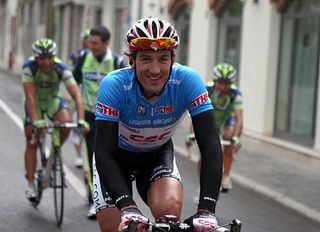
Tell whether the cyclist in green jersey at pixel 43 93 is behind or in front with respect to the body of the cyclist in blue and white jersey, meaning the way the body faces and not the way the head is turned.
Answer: behind

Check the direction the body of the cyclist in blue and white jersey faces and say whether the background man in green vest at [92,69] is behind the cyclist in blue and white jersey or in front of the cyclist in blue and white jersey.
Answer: behind

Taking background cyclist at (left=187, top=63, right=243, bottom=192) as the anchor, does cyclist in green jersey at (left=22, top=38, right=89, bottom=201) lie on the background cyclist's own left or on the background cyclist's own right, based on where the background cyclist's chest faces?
on the background cyclist's own right

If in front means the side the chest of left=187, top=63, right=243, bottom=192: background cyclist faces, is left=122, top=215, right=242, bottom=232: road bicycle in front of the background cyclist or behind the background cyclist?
in front

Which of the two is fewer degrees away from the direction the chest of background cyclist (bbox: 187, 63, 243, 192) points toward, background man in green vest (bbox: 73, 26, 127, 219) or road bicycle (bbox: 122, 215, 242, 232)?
the road bicycle

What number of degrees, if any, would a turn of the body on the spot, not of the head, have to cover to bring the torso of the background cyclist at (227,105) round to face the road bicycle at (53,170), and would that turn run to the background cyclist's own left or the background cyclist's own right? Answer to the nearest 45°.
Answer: approximately 45° to the background cyclist's own right

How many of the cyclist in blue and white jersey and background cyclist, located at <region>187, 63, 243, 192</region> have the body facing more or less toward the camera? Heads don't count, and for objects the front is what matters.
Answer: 2

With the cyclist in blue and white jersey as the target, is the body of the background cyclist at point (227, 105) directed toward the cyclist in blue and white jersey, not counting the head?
yes
